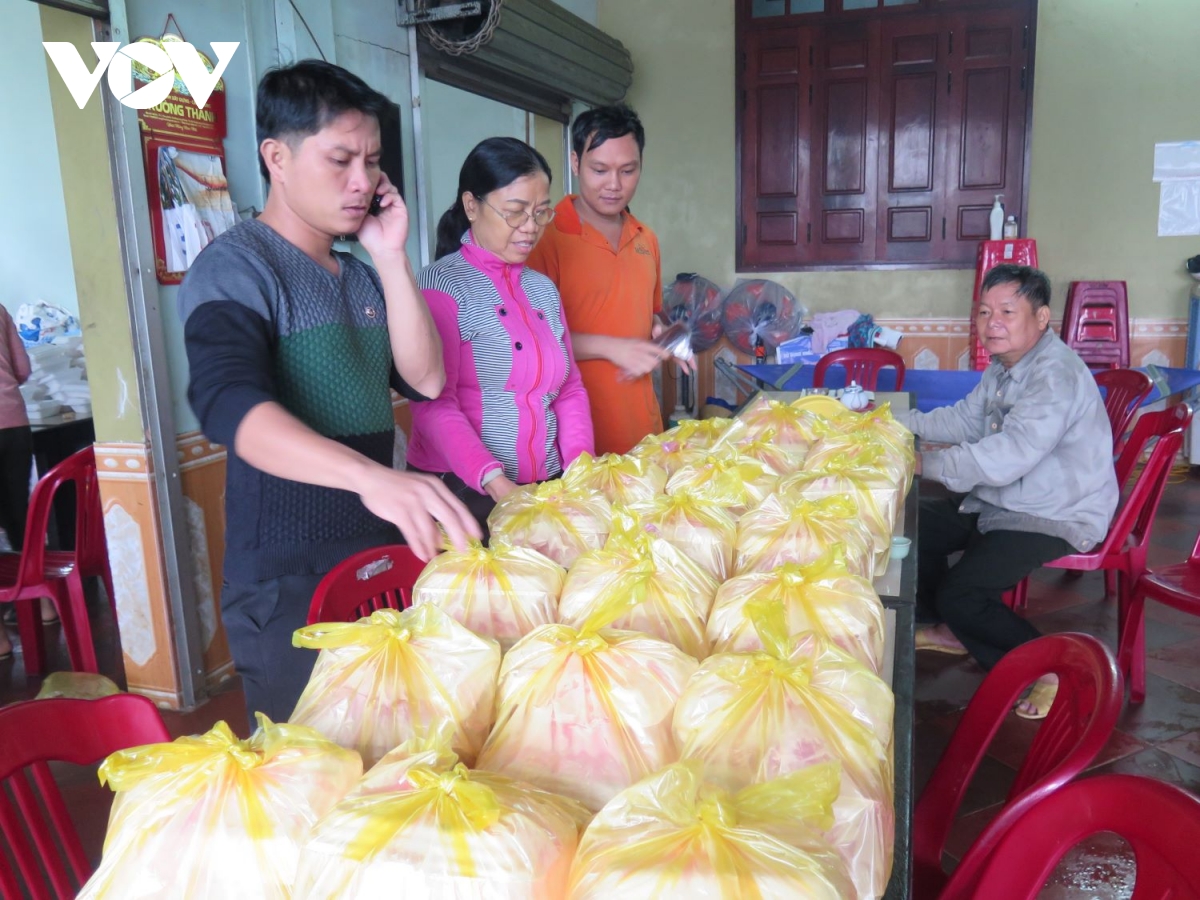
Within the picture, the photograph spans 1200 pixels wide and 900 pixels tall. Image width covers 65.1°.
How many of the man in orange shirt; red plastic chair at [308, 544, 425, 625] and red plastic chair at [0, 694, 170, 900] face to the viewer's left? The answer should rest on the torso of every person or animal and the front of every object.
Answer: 0

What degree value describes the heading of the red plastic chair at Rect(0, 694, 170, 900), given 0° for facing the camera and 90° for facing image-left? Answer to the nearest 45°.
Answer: approximately 225°

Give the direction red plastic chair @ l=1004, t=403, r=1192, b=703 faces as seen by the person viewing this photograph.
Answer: facing to the left of the viewer

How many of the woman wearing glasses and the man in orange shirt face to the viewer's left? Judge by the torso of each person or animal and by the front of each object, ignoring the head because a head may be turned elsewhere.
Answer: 0

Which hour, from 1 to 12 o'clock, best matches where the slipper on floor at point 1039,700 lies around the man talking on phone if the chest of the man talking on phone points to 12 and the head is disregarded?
The slipper on floor is roughly at 10 o'clock from the man talking on phone.

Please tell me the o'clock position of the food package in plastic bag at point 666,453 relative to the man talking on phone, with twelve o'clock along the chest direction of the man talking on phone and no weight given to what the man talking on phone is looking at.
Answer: The food package in plastic bag is roughly at 10 o'clock from the man talking on phone.

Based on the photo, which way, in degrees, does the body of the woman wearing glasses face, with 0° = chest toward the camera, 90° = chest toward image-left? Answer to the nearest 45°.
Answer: approximately 315°

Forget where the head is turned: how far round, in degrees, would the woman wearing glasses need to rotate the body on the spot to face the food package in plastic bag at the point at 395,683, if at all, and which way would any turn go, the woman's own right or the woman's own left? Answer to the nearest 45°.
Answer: approximately 45° to the woman's own right

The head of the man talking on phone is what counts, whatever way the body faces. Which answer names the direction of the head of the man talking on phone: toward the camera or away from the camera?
toward the camera

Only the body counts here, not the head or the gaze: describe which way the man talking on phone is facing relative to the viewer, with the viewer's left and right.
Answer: facing the viewer and to the right of the viewer

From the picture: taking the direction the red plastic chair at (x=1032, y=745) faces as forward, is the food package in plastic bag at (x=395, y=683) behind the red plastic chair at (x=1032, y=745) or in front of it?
in front

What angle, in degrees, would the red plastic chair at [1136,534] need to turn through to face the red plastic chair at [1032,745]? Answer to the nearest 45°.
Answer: approximately 90° to its left

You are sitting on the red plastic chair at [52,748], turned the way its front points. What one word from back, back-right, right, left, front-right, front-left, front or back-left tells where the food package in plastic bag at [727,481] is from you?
front-right

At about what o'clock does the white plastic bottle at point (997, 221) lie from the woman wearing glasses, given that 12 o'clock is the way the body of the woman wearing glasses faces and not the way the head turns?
The white plastic bottle is roughly at 9 o'clock from the woman wearing glasses.
